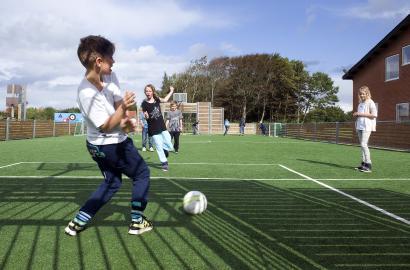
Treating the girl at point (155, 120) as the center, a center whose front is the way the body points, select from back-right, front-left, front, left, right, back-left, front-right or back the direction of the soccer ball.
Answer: front

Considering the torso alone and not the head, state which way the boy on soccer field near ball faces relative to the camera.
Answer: to the viewer's right

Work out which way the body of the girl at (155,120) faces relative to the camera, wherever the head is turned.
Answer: toward the camera

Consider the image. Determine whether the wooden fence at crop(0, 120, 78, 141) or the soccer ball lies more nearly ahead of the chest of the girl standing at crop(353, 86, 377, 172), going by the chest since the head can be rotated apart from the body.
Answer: the soccer ball

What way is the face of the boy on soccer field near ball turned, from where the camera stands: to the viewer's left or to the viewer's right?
to the viewer's right

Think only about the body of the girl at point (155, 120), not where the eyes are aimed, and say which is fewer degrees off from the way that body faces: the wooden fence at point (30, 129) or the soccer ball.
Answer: the soccer ball

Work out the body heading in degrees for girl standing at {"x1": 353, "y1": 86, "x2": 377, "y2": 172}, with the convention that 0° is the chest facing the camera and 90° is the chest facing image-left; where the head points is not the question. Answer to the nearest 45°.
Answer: approximately 45°
